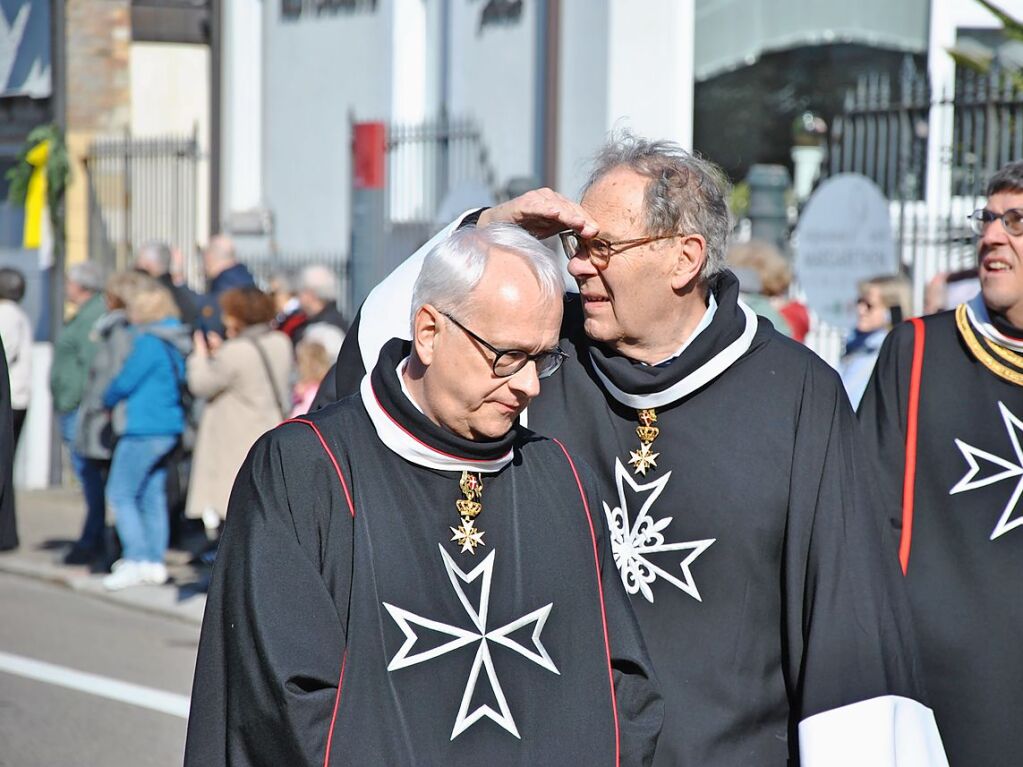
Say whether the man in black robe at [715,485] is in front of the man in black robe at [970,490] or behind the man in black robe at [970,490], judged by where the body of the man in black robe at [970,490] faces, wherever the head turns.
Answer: in front

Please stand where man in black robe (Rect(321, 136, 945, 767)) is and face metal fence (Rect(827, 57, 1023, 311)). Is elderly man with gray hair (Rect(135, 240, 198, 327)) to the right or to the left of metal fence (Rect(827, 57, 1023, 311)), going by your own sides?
left

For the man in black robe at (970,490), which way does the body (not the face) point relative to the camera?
toward the camera

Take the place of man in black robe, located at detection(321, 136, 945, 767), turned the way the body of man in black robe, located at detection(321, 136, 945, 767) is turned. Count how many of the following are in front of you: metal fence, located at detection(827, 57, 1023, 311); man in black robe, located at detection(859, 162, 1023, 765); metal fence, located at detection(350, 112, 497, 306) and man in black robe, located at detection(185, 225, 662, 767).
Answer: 1

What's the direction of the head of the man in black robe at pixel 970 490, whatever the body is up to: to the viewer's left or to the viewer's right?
to the viewer's left

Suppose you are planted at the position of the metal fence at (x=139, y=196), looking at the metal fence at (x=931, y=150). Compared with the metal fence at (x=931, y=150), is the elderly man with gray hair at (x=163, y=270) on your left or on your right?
right

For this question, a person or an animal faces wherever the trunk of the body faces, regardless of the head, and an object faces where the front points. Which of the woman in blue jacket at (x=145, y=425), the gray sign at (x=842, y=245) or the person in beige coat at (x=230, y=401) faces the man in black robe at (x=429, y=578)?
the gray sign

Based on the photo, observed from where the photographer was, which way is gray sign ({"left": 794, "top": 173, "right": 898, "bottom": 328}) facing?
facing the viewer

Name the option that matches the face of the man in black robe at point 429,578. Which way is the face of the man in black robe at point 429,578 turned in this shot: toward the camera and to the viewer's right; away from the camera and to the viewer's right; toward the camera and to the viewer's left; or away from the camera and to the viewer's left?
toward the camera and to the viewer's right

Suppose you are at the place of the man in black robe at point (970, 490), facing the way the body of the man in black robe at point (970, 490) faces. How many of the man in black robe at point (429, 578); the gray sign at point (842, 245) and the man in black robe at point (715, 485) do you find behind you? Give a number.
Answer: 1
